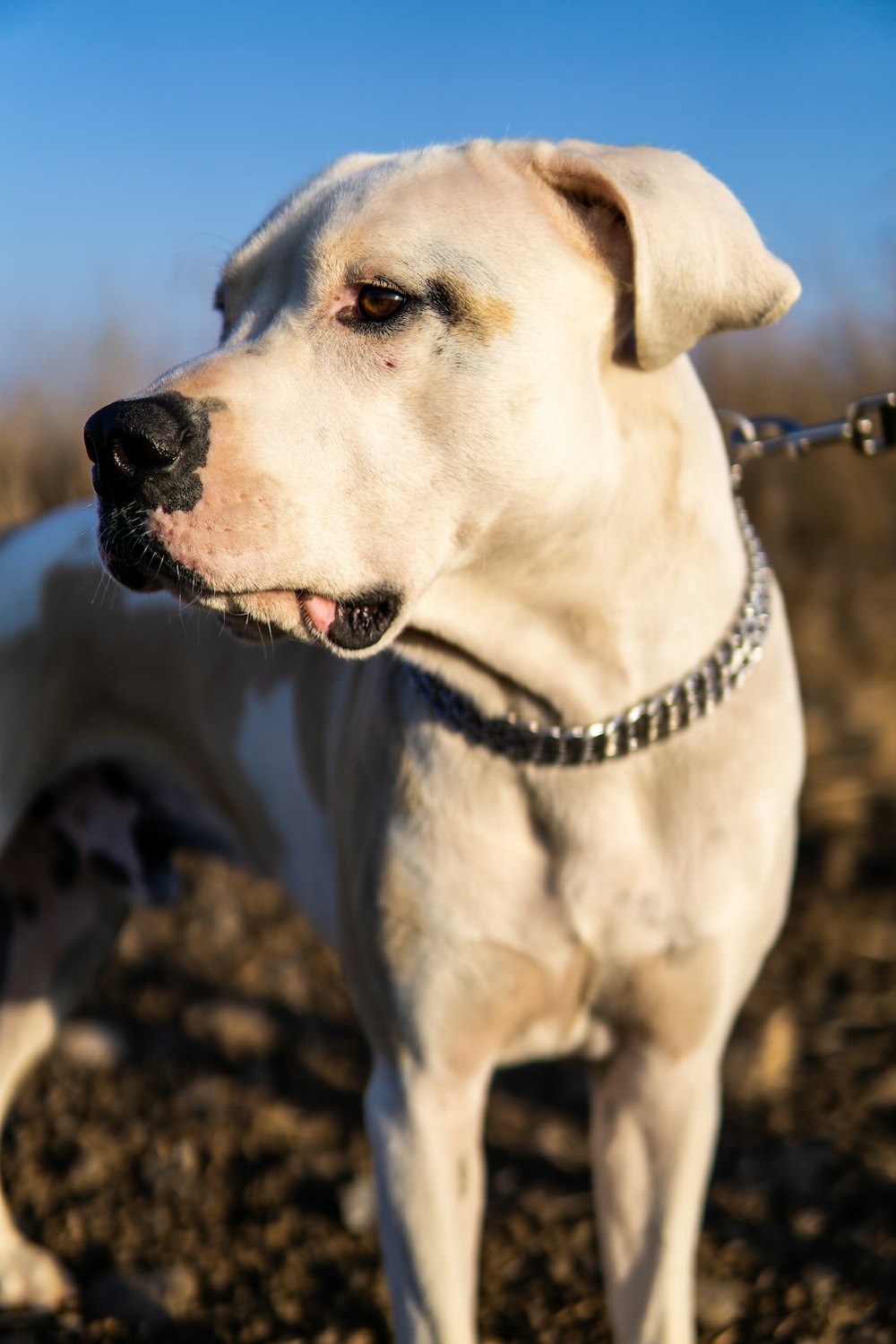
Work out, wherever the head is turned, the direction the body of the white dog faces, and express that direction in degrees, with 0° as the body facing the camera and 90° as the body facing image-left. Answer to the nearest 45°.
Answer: approximately 315°
